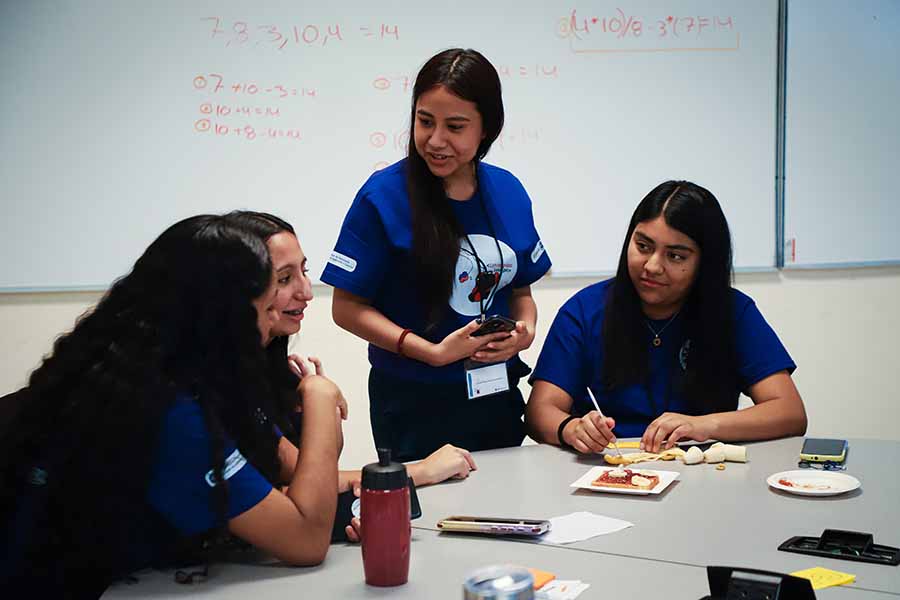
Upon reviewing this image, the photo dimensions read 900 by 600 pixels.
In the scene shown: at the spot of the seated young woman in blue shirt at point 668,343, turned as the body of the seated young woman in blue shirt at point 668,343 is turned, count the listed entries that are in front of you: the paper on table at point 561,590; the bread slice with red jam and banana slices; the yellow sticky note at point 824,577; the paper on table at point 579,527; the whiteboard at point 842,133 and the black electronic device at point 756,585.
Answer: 5

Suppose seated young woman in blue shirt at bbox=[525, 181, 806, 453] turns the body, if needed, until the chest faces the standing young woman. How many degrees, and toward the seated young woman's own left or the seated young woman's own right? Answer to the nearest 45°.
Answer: approximately 90° to the seated young woman's own right

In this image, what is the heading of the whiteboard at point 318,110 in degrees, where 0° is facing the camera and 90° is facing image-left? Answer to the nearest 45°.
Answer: approximately 0°

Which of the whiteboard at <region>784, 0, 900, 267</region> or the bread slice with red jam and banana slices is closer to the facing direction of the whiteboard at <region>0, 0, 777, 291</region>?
the bread slice with red jam and banana slices

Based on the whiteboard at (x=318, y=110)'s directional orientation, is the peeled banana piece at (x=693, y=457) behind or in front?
in front

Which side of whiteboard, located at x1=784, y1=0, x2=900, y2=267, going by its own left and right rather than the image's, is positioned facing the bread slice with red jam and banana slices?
front

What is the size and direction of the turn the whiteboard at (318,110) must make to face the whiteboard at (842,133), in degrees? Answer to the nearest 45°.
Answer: approximately 90° to its left

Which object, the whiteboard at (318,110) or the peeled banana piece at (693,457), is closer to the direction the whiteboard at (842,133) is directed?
the peeled banana piece

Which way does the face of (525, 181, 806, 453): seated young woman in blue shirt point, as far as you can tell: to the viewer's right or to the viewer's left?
to the viewer's left

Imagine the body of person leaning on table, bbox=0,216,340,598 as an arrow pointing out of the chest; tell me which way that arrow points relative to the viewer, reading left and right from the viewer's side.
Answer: facing away from the viewer and to the right of the viewer
